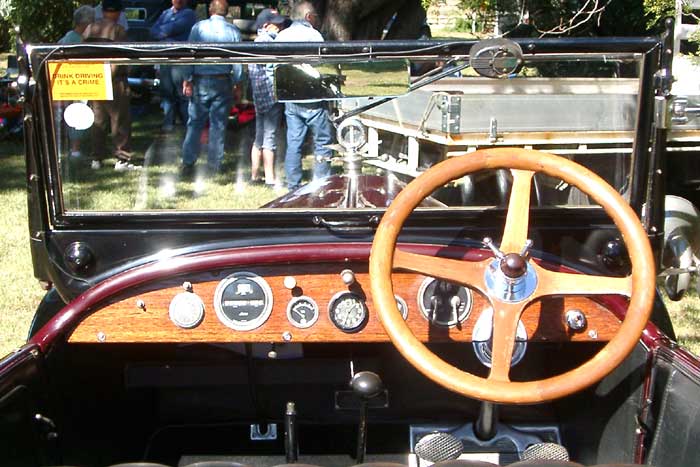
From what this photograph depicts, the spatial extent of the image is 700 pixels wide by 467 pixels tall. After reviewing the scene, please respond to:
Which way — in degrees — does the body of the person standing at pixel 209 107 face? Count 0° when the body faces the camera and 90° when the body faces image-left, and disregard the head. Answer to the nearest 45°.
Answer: approximately 180°

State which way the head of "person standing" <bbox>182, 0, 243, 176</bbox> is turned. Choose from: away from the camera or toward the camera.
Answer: away from the camera

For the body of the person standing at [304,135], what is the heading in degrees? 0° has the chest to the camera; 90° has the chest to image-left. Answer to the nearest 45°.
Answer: approximately 225°

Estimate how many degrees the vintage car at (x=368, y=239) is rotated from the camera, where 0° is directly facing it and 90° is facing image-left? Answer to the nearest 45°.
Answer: approximately 180°

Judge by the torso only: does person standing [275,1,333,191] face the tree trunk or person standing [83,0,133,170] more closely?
the tree trunk
